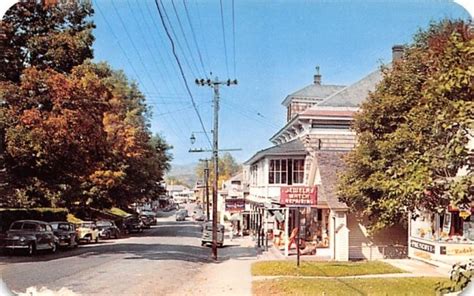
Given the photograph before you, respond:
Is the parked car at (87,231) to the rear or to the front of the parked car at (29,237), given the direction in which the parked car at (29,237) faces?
to the rear

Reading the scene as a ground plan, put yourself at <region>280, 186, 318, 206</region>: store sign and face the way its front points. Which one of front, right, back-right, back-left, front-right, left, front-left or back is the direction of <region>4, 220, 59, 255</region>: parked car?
front-right

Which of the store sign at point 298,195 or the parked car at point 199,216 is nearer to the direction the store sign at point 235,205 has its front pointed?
the store sign

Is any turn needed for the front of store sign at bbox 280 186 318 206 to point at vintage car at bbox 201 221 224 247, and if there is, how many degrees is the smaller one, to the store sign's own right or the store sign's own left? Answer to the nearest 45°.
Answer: approximately 135° to the store sign's own right

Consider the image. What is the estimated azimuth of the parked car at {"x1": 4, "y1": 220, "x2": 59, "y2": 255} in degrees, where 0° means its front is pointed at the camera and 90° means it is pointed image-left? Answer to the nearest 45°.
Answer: approximately 45°

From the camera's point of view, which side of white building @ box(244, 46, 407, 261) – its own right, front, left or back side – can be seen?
left

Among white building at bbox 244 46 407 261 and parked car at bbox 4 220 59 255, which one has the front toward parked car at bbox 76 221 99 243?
the white building

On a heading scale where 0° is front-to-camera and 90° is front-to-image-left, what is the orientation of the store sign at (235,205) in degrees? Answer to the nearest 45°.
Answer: approximately 0°

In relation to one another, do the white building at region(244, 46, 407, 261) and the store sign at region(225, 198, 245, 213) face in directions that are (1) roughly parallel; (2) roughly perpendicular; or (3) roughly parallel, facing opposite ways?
roughly perpendicular

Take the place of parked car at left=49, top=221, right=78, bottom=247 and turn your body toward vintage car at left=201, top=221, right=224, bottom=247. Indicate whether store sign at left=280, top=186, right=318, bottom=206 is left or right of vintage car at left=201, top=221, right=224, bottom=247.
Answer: right

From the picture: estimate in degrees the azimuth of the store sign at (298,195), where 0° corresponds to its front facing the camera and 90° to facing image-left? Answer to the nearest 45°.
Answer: approximately 0°

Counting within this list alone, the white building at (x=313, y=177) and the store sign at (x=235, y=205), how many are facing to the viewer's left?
1

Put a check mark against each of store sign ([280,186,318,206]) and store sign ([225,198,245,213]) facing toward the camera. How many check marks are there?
2
